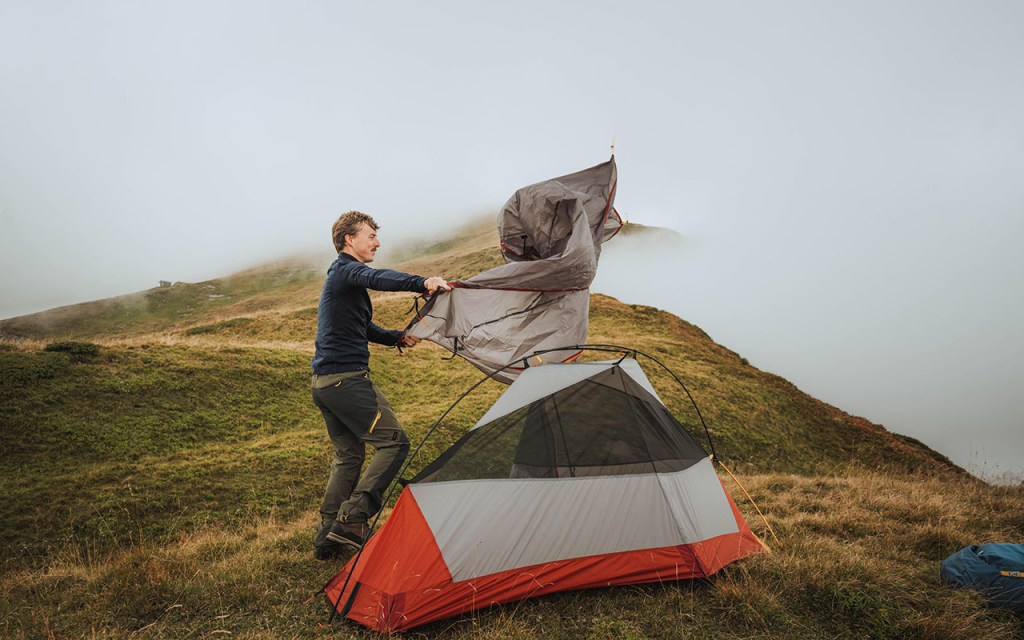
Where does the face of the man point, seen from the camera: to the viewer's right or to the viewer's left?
to the viewer's right

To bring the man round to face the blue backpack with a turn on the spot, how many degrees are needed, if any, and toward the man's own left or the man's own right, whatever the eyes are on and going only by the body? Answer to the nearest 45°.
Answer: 0° — they already face it

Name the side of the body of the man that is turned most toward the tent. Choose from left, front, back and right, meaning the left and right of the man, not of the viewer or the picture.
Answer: front

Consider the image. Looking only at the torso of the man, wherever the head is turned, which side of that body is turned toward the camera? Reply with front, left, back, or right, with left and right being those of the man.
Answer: right
